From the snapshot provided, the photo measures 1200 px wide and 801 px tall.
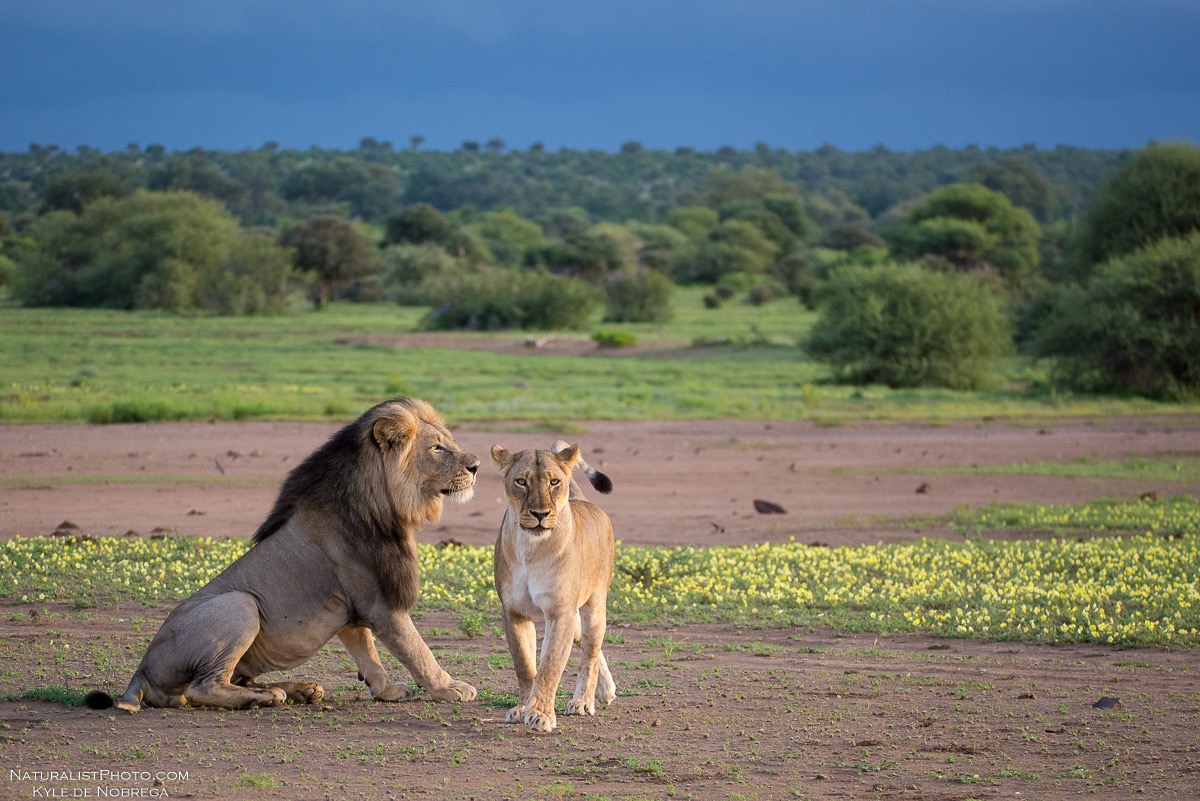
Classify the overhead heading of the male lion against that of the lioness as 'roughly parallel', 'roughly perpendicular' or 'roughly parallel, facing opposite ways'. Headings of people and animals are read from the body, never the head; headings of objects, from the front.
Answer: roughly perpendicular

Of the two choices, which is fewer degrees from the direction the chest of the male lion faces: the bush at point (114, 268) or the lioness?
the lioness

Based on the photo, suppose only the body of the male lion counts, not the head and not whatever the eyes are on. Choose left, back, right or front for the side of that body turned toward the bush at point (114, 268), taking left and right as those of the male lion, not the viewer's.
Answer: left

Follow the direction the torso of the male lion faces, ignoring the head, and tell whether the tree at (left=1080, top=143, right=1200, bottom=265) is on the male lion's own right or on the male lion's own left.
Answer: on the male lion's own left

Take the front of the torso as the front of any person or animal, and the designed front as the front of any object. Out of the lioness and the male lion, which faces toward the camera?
the lioness

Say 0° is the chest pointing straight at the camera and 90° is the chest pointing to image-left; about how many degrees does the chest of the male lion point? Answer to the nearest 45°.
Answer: approximately 270°

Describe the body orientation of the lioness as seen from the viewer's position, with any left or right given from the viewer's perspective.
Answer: facing the viewer

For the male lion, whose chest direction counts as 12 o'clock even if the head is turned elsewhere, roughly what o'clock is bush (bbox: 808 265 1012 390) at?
The bush is roughly at 10 o'clock from the male lion.

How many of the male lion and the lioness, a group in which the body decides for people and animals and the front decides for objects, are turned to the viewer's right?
1

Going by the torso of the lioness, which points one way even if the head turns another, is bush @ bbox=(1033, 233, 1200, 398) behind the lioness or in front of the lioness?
behind

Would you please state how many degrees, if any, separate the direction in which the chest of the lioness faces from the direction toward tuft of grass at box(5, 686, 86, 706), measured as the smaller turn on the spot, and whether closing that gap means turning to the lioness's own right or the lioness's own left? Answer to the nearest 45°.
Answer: approximately 90° to the lioness's own right

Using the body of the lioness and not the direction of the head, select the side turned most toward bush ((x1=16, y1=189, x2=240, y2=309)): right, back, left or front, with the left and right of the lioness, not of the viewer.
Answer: back

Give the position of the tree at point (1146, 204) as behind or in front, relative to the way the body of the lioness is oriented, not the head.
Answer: behind
